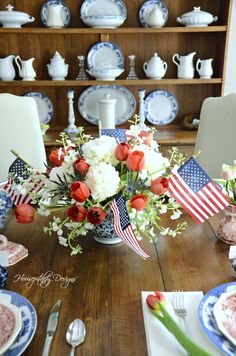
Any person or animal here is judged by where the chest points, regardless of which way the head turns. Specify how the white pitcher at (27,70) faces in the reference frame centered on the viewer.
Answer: facing to the right of the viewer

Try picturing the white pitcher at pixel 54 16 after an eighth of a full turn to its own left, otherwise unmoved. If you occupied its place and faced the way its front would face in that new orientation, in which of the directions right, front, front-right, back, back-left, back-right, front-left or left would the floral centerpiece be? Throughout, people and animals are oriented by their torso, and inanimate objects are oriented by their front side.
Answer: back-right
